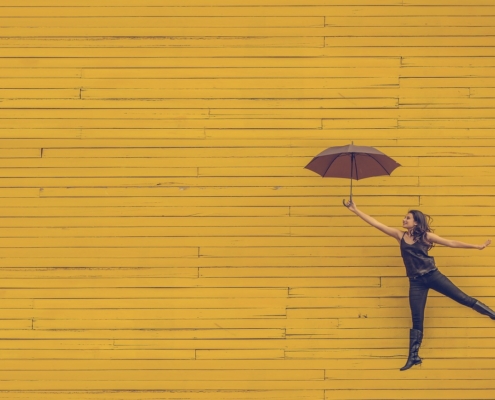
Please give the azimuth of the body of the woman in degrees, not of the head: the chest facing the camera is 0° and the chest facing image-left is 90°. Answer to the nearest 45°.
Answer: approximately 45°
